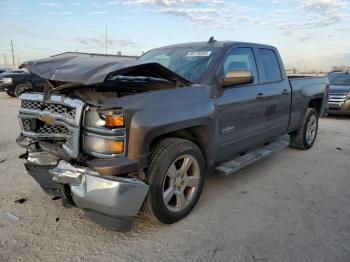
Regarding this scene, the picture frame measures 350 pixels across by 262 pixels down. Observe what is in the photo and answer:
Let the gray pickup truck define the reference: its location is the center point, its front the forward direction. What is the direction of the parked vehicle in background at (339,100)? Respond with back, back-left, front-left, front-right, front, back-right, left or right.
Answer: back

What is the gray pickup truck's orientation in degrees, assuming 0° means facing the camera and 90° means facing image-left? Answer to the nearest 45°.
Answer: approximately 45°

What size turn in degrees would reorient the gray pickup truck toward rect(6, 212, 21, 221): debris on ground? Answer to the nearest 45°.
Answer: approximately 45° to its right

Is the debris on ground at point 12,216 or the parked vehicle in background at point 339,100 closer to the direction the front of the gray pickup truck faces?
the debris on ground
